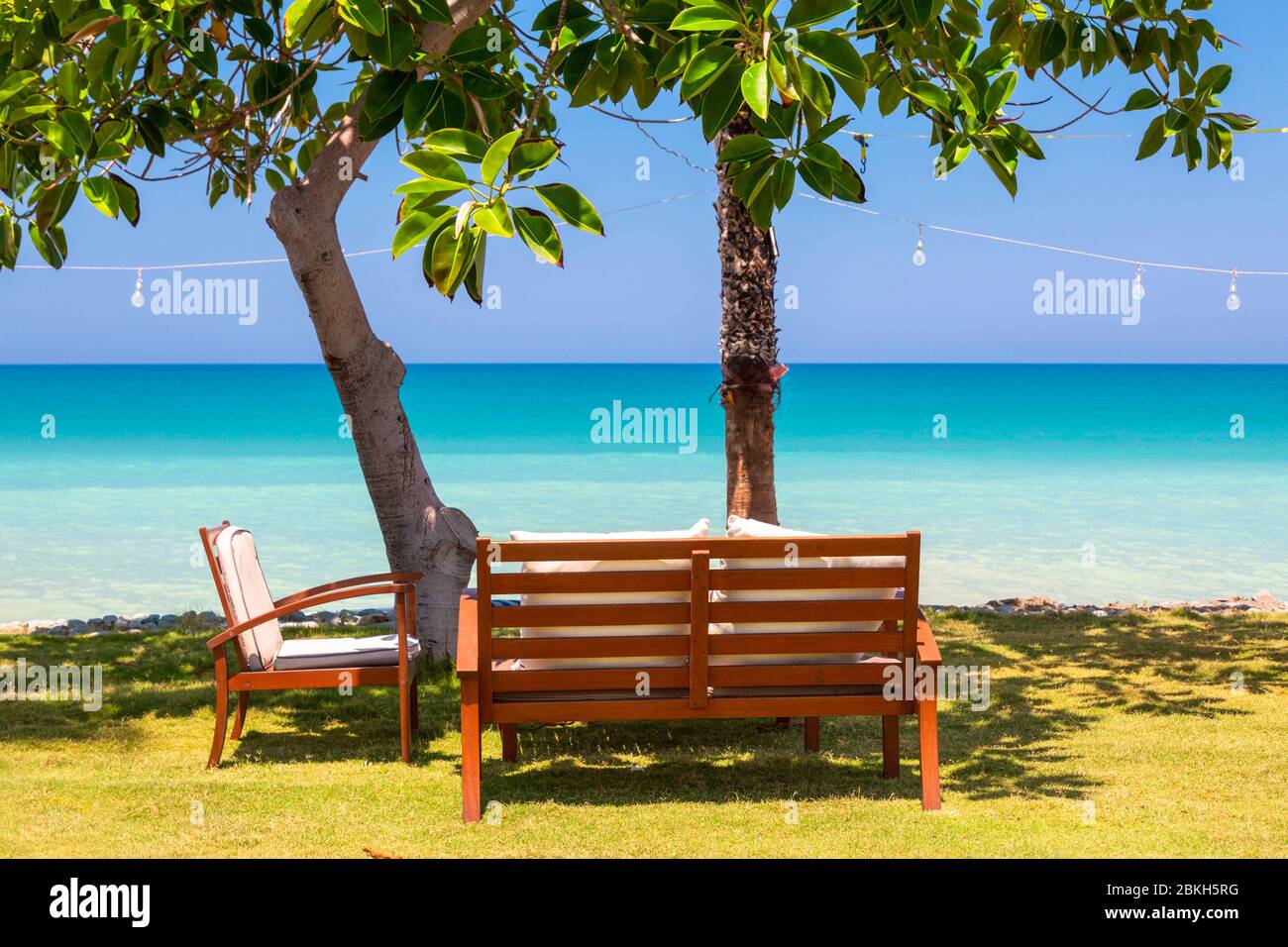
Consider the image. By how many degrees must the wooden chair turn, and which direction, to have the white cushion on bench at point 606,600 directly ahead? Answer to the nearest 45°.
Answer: approximately 45° to its right

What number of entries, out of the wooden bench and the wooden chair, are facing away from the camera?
1

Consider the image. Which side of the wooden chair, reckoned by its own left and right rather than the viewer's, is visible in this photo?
right

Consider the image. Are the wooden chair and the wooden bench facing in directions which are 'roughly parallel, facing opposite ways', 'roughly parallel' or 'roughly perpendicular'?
roughly perpendicular

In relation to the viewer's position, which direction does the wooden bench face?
facing away from the viewer

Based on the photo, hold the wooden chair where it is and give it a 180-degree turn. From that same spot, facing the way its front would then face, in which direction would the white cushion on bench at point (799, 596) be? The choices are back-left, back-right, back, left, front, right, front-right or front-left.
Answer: back-left

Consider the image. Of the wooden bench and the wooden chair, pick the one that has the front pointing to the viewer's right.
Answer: the wooden chair

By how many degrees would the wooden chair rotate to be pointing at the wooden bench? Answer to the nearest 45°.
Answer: approximately 45° to its right
